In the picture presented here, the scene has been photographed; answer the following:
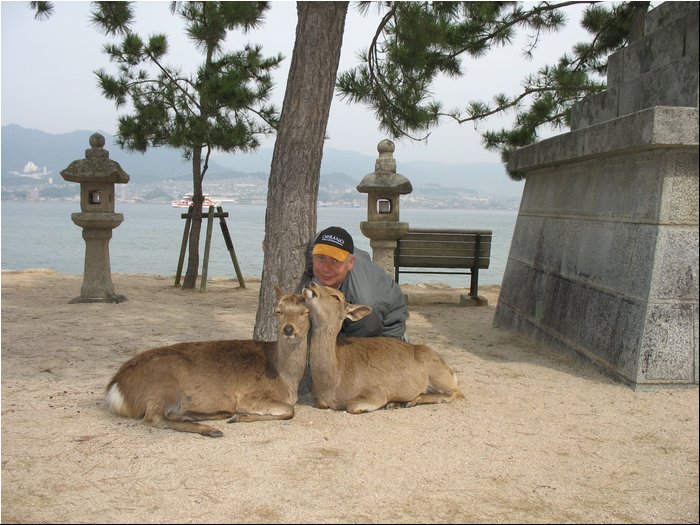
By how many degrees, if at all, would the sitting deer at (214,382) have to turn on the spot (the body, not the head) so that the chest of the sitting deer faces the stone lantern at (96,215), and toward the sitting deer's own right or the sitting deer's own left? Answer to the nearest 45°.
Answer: approximately 90° to the sitting deer's own left

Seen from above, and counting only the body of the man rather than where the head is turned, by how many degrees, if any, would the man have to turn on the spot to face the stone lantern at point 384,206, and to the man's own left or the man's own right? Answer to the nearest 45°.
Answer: approximately 135° to the man's own right

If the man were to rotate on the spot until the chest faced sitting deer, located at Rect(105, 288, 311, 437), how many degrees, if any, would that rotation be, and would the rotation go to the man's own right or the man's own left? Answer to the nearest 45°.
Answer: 0° — they already face it

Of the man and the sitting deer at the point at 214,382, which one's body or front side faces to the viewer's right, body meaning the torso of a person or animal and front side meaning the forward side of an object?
the sitting deer

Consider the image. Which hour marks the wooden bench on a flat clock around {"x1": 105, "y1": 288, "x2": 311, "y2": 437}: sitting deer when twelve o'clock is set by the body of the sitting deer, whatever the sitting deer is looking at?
The wooden bench is roughly at 10 o'clock from the sitting deer.

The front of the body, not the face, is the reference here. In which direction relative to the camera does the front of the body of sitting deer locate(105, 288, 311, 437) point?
to the viewer's right

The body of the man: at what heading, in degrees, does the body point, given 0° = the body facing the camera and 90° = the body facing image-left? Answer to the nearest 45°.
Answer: approximately 45°

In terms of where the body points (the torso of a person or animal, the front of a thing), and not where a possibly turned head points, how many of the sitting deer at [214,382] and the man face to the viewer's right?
1
